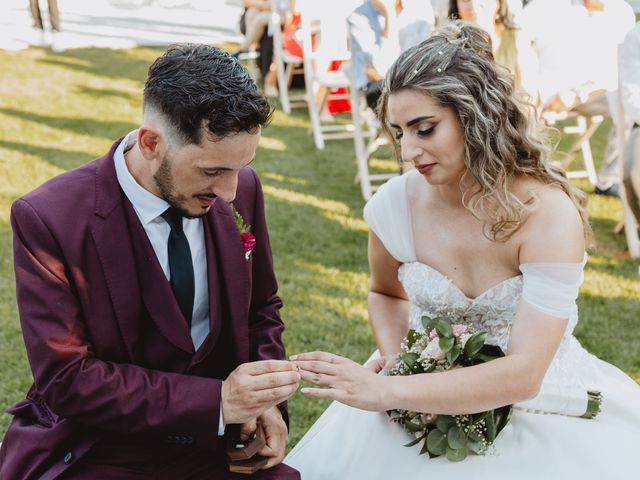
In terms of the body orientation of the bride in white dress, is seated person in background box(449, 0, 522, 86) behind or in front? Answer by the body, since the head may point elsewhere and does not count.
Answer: behind

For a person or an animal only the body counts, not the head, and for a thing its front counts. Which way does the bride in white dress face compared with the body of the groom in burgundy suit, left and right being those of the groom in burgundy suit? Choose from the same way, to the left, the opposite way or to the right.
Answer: to the right

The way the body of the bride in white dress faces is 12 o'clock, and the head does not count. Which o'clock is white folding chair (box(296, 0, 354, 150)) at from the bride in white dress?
The white folding chair is roughly at 4 o'clock from the bride in white dress.

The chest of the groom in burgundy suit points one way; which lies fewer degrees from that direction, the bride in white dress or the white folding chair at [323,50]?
the bride in white dress

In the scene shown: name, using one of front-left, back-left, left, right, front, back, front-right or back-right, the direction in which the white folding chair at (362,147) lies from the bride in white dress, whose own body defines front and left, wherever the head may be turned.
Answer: back-right

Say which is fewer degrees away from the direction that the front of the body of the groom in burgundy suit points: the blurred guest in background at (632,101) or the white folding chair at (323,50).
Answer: the blurred guest in background

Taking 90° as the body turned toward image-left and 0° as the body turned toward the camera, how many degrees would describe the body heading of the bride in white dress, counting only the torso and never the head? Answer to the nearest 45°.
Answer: approximately 45°
